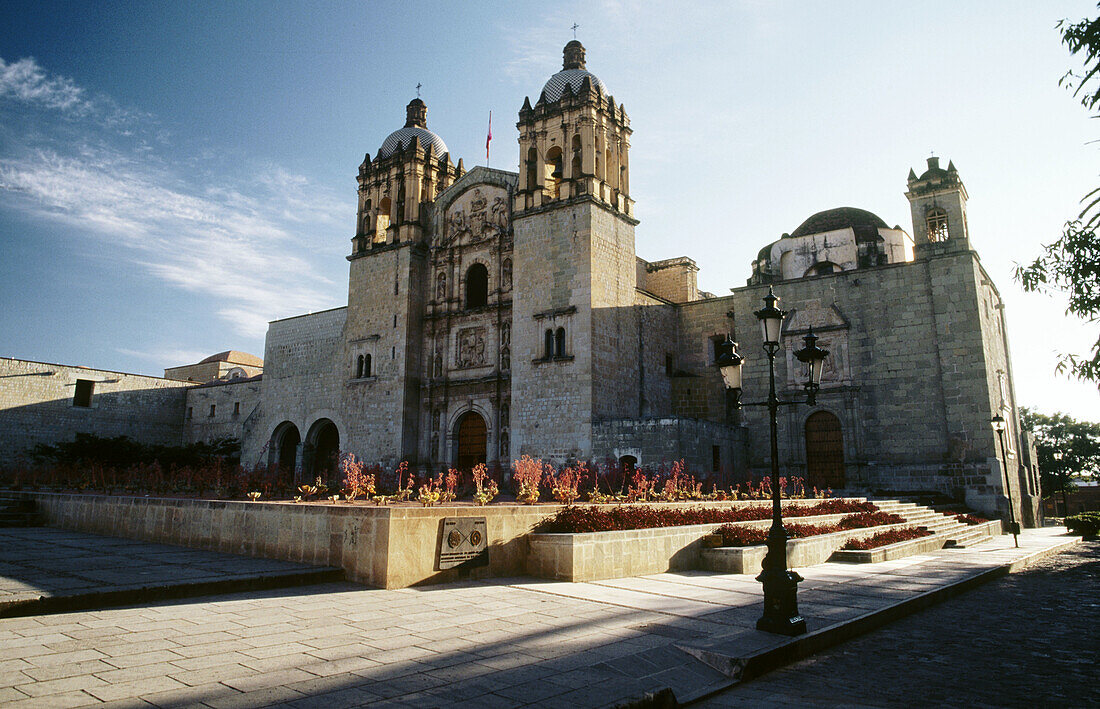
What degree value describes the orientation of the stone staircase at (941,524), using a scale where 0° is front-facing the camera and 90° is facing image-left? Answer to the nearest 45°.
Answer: approximately 315°

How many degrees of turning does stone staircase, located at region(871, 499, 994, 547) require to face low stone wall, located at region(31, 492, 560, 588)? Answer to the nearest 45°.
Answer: approximately 90° to its right

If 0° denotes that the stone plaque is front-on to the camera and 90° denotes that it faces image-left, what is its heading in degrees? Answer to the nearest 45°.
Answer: approximately 315°

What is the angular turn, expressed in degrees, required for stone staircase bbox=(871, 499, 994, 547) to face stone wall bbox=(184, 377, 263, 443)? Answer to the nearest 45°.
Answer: approximately 135° to its right

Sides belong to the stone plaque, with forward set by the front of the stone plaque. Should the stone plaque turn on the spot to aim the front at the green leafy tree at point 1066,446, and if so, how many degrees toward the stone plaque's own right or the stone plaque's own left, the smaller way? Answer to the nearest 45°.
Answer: approximately 90° to the stone plaque's own left

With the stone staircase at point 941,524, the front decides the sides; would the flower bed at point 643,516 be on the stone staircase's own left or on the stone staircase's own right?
on the stone staircase's own right

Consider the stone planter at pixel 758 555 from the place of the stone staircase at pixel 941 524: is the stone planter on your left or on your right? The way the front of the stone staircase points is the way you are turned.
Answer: on your right

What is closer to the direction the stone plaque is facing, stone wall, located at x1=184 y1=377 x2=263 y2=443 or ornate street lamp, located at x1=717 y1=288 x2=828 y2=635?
the ornate street lamp

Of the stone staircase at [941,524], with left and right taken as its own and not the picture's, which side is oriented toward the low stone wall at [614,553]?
right

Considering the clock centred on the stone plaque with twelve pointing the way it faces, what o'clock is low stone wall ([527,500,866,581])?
The low stone wall is roughly at 10 o'clock from the stone plaque.

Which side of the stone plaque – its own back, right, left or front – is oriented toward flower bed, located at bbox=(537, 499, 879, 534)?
left
